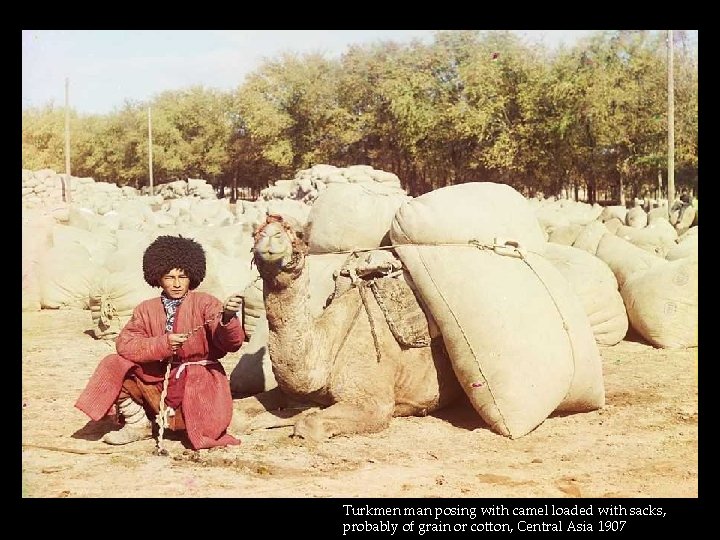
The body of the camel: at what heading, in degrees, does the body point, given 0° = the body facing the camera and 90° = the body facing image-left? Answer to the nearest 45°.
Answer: approximately 45°

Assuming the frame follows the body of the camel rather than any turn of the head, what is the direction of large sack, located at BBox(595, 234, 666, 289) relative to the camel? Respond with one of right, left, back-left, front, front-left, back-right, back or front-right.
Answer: back

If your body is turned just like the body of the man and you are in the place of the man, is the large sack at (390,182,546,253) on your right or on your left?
on your left

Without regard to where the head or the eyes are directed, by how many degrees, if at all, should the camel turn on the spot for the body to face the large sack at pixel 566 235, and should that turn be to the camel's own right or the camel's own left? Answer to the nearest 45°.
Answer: approximately 180°

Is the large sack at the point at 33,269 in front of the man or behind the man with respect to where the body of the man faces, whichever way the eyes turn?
behind

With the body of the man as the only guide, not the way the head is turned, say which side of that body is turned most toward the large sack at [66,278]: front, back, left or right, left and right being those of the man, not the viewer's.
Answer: back

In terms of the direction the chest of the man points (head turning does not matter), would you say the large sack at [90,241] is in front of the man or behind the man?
behind

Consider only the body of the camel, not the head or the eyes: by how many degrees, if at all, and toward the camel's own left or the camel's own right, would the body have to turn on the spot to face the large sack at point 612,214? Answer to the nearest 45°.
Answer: approximately 180°

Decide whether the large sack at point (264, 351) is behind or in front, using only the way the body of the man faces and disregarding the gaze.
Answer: behind
